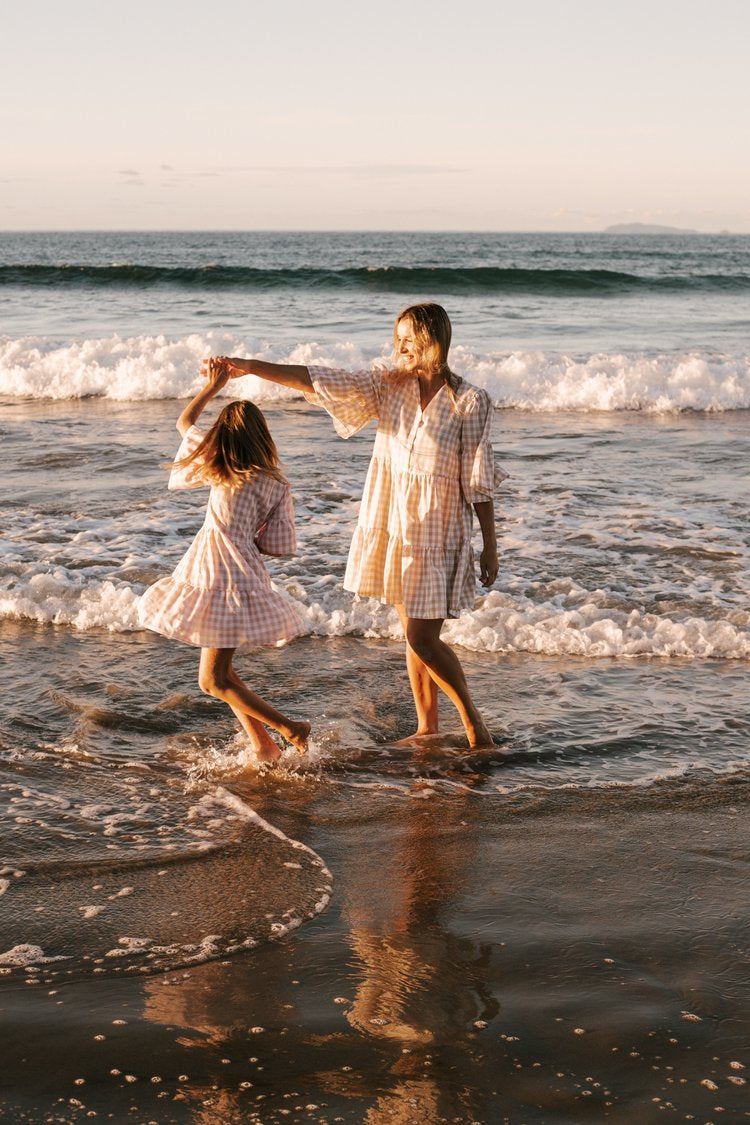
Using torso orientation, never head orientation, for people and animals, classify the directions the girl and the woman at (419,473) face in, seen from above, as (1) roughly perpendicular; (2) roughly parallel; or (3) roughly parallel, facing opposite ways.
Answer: roughly perpendicular

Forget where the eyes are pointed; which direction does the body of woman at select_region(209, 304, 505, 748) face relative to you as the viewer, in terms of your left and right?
facing the viewer and to the left of the viewer
